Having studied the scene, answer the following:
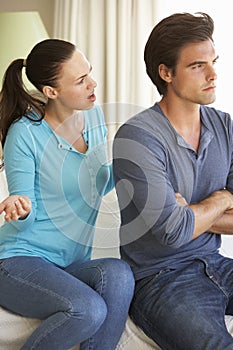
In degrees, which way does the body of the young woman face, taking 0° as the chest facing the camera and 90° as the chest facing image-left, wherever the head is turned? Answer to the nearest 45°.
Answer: approximately 315°

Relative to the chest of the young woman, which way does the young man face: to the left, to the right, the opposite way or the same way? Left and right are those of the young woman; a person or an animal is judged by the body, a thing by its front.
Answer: the same way

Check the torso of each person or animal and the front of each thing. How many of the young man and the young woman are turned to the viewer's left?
0

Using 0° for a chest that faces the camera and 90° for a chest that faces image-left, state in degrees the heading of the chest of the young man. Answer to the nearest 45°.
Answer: approximately 315°
